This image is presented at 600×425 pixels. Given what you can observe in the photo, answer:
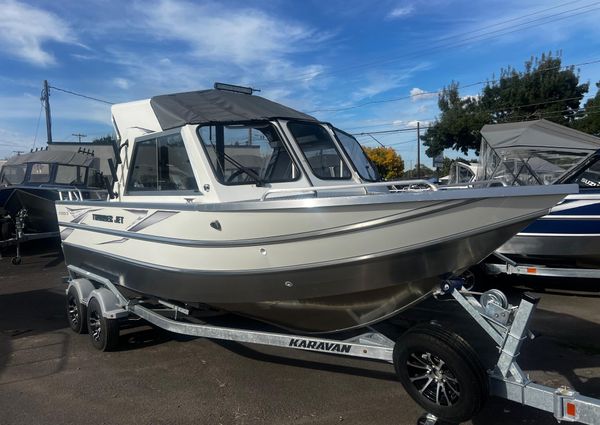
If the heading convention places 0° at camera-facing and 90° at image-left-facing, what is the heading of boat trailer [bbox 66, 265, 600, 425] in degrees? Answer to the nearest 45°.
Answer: approximately 315°

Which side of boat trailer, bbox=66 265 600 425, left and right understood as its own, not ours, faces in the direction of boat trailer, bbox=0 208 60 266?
back

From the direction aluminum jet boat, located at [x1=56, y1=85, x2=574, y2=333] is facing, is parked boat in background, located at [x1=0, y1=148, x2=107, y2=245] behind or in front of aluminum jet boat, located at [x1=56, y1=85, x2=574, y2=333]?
behind

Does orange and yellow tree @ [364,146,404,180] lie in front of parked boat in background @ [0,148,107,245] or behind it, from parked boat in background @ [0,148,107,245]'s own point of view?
behind

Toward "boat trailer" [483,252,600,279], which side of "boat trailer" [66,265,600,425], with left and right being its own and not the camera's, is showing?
left

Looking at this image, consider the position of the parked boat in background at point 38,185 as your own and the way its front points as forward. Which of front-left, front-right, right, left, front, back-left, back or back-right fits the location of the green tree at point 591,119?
back-left

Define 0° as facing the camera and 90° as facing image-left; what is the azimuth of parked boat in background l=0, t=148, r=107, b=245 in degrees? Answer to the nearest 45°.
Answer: approximately 45°

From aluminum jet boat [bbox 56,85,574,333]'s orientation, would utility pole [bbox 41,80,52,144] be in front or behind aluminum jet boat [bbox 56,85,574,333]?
behind

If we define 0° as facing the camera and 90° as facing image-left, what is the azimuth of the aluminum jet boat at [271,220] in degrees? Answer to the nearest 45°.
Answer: approximately 315°
